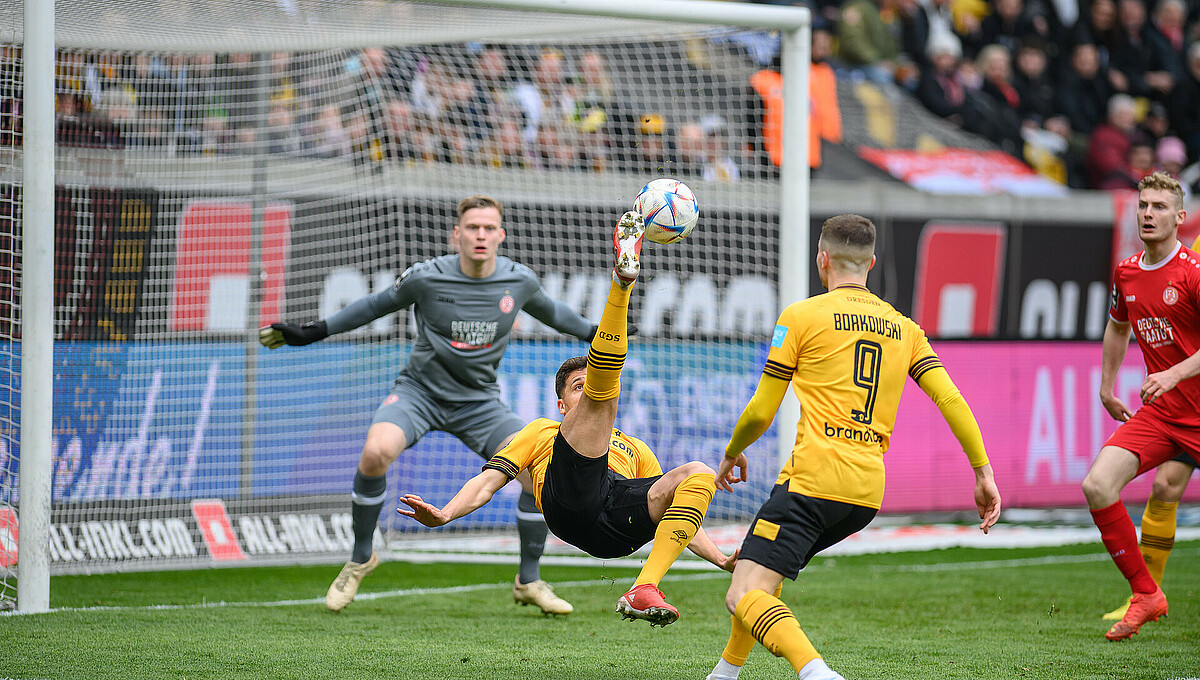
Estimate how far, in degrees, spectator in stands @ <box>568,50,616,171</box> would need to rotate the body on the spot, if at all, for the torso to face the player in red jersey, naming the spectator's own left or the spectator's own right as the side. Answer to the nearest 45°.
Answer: approximately 45° to the spectator's own left

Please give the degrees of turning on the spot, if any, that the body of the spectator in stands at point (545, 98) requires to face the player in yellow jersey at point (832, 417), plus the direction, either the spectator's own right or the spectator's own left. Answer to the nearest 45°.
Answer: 0° — they already face them

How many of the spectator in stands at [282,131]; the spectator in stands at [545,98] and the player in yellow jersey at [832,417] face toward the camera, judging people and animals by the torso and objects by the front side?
2

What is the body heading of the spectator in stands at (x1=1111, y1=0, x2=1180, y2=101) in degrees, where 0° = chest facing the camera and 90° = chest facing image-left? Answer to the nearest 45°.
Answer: approximately 45°
